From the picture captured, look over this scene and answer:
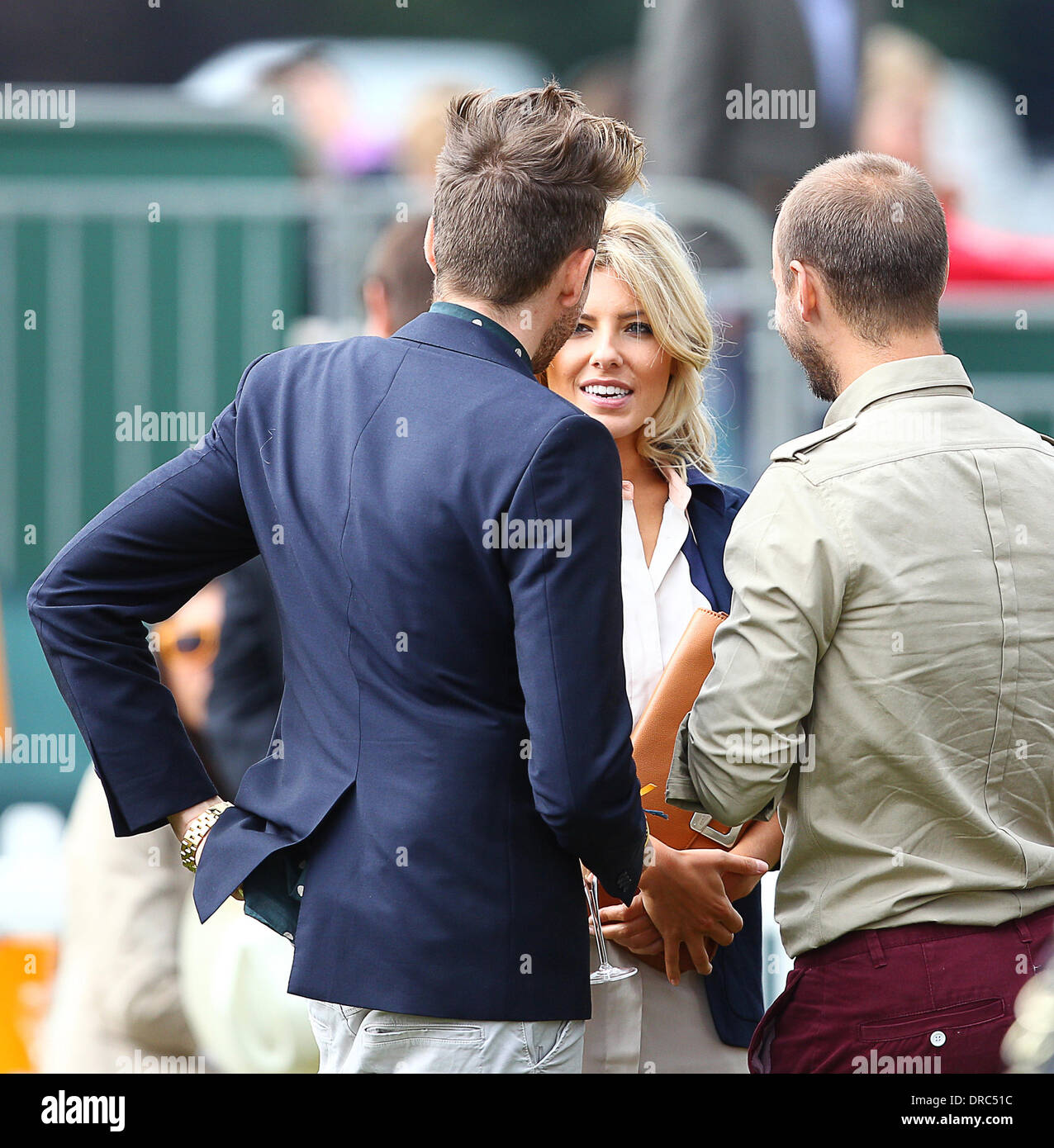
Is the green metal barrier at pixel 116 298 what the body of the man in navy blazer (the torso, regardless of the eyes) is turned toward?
no

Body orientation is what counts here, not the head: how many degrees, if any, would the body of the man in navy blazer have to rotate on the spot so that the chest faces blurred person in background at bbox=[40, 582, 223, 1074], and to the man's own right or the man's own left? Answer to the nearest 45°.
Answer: approximately 45° to the man's own left

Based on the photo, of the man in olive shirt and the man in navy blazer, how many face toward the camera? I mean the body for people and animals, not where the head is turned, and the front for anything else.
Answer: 0

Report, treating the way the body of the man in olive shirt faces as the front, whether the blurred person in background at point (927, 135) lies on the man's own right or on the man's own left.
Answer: on the man's own right

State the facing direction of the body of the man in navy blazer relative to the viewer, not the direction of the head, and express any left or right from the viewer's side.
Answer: facing away from the viewer and to the right of the viewer

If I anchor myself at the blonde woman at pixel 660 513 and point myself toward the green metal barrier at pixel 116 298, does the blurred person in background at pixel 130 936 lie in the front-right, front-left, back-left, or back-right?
front-left

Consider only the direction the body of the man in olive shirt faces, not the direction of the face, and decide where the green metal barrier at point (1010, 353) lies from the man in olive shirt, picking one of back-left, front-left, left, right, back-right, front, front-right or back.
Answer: front-right

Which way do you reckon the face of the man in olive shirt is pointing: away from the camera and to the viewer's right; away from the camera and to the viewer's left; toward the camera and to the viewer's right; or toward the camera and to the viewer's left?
away from the camera and to the viewer's left

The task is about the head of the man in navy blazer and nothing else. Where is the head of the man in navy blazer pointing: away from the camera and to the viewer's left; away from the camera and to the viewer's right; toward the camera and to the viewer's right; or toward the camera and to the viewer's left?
away from the camera and to the viewer's right
